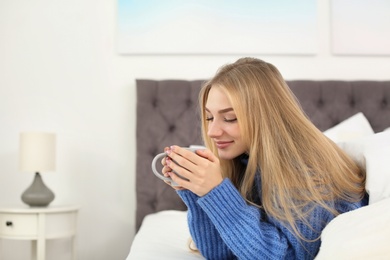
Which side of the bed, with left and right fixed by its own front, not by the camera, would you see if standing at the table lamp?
right

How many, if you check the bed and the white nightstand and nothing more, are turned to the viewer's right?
0

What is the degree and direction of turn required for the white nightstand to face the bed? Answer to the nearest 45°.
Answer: approximately 135° to its left
